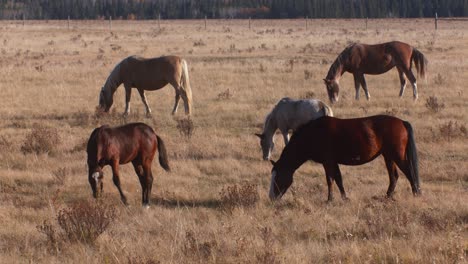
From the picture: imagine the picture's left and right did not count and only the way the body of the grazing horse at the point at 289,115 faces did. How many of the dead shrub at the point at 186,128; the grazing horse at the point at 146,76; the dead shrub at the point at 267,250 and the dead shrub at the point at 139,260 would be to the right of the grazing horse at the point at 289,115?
2

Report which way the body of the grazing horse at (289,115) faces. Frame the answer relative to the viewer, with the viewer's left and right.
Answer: facing the viewer and to the left of the viewer

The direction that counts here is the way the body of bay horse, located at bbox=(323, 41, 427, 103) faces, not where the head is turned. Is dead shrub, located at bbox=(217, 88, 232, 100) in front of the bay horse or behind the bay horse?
in front

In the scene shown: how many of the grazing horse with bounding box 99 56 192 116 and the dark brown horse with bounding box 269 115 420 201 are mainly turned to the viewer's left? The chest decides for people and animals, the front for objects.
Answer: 2

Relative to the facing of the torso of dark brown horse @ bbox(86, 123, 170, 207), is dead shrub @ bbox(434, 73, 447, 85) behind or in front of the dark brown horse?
behind

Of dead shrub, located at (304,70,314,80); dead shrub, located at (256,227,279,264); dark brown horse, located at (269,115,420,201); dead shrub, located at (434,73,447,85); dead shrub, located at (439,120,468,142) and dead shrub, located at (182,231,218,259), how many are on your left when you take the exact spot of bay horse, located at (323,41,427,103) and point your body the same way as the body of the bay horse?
4

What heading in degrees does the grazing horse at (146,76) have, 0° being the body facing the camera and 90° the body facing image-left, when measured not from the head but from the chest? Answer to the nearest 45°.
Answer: approximately 90°

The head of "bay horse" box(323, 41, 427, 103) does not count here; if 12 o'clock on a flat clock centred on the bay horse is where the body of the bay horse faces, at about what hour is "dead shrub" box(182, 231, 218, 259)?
The dead shrub is roughly at 9 o'clock from the bay horse.

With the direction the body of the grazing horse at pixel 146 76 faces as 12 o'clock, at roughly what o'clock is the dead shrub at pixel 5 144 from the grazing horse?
The dead shrub is roughly at 10 o'clock from the grazing horse.

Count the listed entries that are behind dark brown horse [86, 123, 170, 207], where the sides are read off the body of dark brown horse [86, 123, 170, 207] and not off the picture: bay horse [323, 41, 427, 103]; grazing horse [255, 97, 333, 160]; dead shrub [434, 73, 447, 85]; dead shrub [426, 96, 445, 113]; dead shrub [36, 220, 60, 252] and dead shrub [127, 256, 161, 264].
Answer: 4

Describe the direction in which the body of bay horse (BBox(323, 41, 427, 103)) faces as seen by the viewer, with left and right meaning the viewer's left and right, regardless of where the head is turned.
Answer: facing to the left of the viewer

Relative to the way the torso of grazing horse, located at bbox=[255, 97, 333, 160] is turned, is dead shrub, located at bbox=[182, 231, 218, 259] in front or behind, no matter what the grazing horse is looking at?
in front

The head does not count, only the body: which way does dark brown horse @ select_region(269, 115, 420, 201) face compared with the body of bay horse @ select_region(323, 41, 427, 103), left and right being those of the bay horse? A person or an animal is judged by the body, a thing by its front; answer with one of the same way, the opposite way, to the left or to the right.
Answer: the same way

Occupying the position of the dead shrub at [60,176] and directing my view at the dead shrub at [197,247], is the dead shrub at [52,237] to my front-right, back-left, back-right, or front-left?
front-right

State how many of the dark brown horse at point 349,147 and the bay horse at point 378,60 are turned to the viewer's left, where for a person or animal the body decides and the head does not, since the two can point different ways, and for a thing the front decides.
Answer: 2

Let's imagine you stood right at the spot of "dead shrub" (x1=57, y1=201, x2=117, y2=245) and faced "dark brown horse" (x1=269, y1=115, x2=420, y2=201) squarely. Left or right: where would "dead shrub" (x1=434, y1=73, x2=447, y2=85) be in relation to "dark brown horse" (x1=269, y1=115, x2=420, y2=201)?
left

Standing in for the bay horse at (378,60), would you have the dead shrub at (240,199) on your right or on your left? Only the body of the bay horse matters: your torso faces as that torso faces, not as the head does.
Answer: on your left
